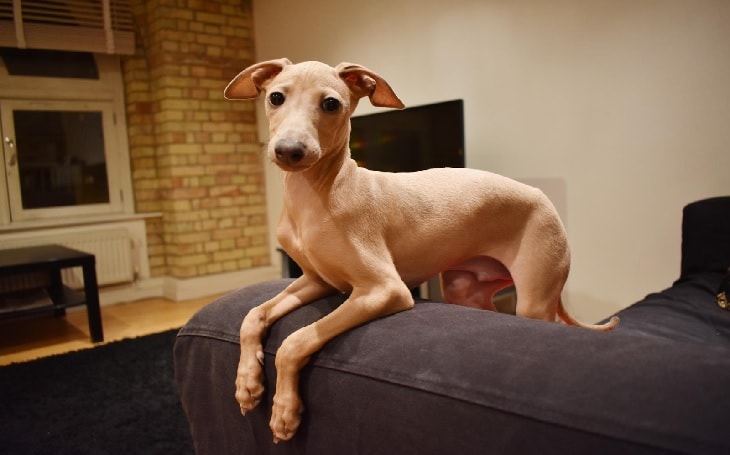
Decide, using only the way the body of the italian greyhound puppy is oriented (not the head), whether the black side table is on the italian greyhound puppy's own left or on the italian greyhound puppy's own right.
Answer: on the italian greyhound puppy's own right

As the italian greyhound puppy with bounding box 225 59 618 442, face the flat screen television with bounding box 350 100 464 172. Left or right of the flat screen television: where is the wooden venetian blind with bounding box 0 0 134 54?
left

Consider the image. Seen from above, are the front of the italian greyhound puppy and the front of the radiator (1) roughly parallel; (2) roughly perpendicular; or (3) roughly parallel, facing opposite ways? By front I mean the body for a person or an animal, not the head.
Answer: roughly perpendicular

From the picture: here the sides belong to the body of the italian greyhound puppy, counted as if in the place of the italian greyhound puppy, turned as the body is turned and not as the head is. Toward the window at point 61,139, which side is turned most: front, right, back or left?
right

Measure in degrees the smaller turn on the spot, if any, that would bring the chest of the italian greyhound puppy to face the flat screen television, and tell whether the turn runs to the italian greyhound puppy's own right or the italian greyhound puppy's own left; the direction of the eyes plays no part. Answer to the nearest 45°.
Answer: approximately 135° to the italian greyhound puppy's own right

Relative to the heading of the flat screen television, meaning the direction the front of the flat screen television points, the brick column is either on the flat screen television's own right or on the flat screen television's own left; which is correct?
on the flat screen television's own right

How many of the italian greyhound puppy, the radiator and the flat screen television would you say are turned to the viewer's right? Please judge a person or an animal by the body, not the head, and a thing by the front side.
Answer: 0

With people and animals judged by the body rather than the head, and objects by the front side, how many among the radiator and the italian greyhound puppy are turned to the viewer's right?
0

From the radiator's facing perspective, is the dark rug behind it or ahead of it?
ahead

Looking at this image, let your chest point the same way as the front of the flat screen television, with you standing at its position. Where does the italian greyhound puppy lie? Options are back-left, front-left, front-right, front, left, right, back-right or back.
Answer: front-left

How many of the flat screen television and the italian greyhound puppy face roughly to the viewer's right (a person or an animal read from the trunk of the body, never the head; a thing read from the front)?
0

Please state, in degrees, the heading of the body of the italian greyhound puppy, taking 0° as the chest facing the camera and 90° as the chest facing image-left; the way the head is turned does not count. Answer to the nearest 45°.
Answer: approximately 45°

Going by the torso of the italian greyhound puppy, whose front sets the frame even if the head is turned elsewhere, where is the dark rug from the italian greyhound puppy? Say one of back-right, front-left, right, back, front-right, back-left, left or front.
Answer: right

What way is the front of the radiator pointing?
toward the camera
